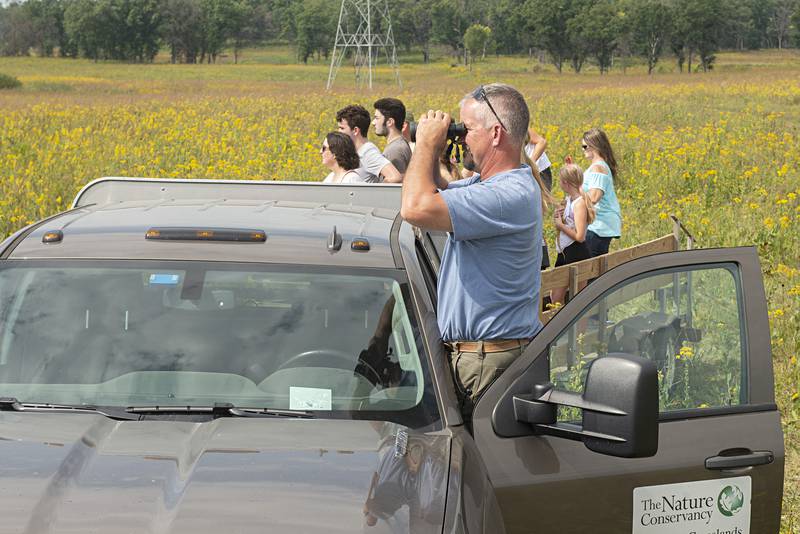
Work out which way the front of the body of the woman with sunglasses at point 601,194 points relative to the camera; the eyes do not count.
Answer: to the viewer's left

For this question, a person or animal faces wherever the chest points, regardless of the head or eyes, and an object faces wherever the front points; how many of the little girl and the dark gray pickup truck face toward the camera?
1

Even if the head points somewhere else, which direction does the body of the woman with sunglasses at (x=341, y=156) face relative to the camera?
to the viewer's left

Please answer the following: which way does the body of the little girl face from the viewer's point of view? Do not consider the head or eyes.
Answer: to the viewer's left

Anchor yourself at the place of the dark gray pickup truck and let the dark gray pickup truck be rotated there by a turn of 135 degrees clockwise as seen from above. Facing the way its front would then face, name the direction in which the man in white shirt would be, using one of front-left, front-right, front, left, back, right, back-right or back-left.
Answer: front-right

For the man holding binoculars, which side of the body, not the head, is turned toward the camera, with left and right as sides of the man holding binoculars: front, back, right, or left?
left

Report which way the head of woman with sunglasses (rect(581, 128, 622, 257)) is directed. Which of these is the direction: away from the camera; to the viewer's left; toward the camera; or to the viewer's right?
to the viewer's left

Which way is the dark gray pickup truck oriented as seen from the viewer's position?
toward the camera
